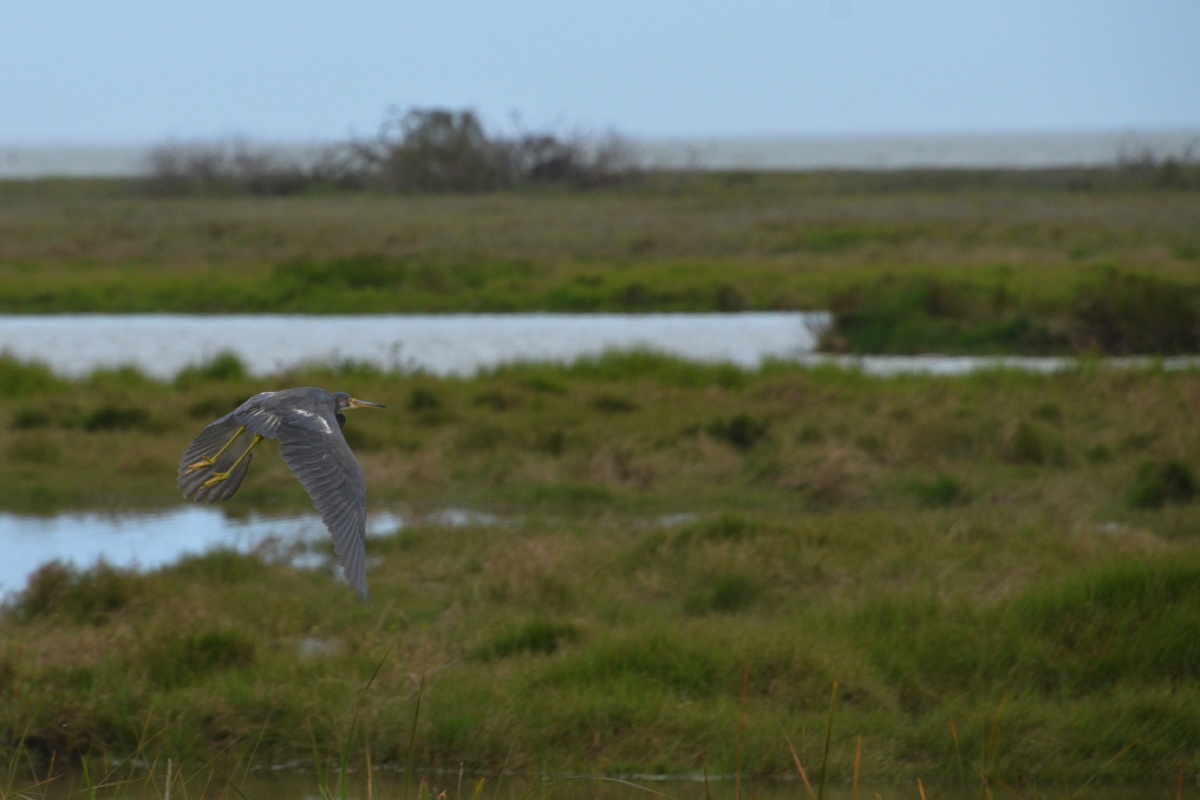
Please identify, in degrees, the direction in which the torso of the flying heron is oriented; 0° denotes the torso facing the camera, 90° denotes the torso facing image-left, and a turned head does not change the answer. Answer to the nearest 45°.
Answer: approximately 270°
